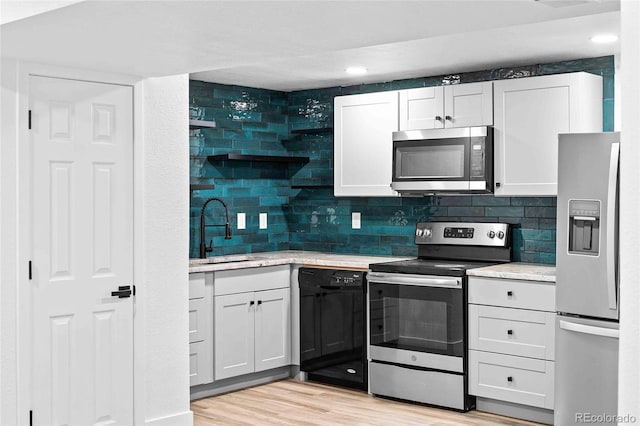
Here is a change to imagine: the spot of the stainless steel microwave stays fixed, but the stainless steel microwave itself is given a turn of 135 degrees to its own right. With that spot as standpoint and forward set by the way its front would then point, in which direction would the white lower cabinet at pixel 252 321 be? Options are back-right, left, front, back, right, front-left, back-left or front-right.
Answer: left

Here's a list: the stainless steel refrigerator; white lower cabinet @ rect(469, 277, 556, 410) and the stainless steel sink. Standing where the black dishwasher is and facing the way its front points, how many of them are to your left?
2

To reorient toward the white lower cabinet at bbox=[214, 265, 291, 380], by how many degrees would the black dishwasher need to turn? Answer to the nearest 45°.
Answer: approximately 45° to its right

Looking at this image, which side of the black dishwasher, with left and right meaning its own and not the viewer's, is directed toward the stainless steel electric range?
left

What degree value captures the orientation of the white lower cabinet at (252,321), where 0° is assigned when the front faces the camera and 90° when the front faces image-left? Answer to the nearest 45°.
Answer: approximately 315°

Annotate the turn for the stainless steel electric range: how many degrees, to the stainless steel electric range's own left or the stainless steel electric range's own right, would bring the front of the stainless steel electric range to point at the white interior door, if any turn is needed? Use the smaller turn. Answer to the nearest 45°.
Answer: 0° — it already faces it

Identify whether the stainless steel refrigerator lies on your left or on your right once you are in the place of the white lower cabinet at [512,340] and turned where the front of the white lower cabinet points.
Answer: on your left

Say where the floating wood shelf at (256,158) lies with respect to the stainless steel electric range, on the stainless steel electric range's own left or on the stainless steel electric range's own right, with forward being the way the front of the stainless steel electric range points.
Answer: on the stainless steel electric range's own right
